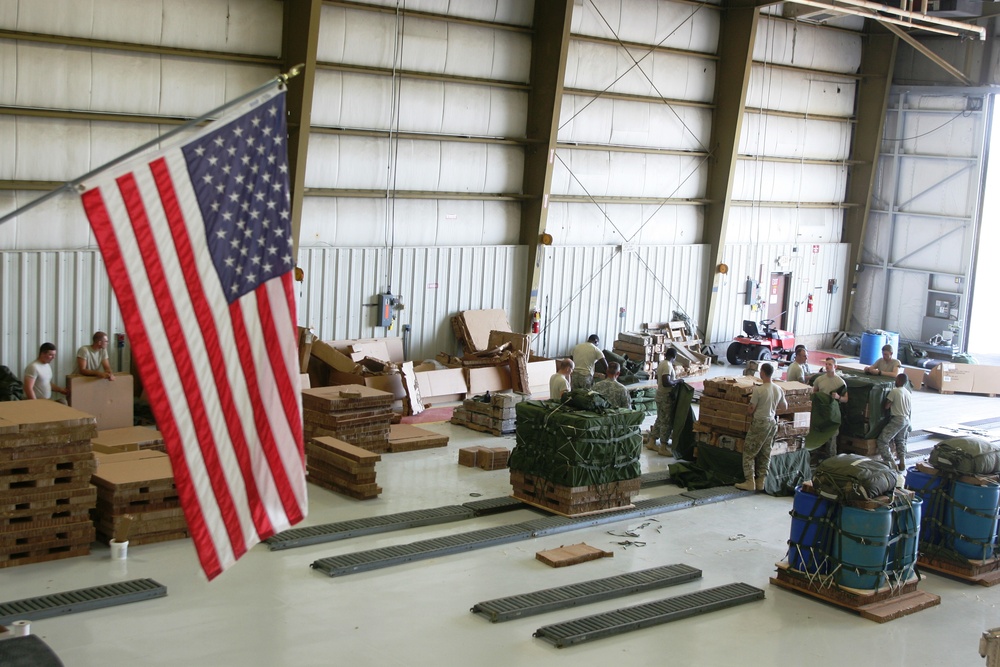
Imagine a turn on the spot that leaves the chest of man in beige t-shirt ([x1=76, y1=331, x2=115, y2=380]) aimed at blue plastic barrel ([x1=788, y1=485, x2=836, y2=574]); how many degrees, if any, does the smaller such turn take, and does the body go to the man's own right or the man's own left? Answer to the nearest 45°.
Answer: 0° — they already face it

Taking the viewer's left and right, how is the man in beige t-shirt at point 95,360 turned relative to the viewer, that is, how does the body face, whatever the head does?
facing the viewer and to the right of the viewer

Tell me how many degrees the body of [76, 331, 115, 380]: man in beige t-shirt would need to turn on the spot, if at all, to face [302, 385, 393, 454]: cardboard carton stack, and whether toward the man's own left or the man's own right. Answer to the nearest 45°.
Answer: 0° — they already face it

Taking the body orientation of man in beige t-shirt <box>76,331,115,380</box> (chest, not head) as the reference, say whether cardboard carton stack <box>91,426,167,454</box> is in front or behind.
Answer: in front

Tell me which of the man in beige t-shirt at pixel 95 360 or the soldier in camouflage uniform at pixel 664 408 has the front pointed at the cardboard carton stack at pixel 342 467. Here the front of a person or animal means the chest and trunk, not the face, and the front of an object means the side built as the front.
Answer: the man in beige t-shirt

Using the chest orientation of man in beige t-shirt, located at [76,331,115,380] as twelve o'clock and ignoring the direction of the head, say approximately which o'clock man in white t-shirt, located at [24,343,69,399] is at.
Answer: man in white t-shirt, located at [24,343,69,399] is roughly at 3 o'clock from man in beige t-shirt, located at [76,331,115,380].

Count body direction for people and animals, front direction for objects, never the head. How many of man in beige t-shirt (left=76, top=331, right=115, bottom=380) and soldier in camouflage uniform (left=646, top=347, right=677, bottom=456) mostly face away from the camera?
0
